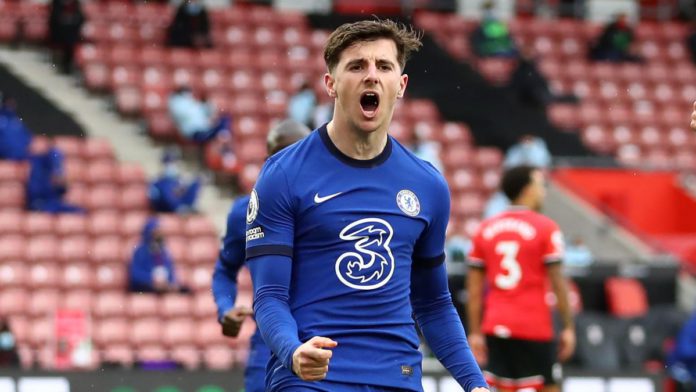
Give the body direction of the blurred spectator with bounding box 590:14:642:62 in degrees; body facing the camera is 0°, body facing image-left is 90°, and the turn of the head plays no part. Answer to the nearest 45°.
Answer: approximately 315°

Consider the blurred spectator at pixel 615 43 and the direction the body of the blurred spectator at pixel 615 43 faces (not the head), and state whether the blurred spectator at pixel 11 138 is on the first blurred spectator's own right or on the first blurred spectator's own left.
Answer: on the first blurred spectator's own right

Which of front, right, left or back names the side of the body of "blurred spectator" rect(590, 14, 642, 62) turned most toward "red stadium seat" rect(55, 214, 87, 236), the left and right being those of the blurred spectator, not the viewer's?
right

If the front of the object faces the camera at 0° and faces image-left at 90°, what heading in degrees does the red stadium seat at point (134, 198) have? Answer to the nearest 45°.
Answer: approximately 0°

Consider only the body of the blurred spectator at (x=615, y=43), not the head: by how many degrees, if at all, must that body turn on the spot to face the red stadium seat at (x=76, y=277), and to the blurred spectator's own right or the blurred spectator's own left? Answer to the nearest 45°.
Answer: approximately 90° to the blurred spectator's own right

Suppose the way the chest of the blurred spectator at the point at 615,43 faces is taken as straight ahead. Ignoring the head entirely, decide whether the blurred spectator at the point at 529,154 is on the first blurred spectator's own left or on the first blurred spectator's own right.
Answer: on the first blurred spectator's own right
